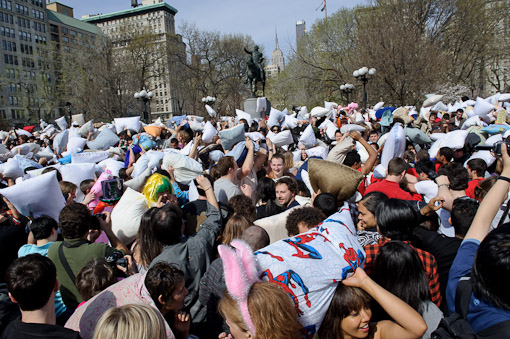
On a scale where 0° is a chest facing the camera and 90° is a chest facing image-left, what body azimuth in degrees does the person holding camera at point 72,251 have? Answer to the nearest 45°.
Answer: approximately 225°

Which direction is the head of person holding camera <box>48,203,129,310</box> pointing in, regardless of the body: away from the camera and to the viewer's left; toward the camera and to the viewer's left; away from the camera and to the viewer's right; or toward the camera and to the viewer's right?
away from the camera and to the viewer's right

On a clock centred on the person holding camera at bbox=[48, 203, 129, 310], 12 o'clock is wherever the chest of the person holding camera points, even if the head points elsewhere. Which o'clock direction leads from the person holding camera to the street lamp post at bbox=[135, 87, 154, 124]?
The street lamp post is roughly at 11 o'clock from the person holding camera.
